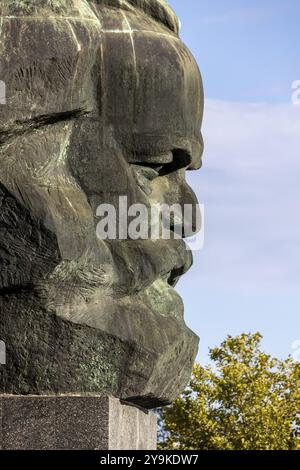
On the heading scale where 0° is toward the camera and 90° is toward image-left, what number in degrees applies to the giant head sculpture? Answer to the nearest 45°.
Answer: approximately 270°

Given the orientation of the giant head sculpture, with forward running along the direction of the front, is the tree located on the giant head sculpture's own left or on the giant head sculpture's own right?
on the giant head sculpture's own left
